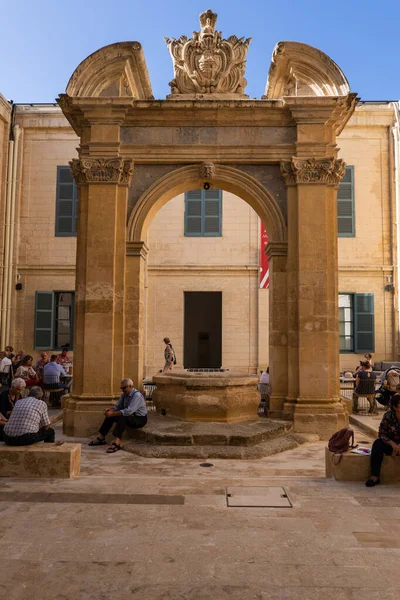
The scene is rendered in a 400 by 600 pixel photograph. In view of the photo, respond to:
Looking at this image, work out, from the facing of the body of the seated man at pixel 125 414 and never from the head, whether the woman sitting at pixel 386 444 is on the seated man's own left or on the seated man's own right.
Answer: on the seated man's own left

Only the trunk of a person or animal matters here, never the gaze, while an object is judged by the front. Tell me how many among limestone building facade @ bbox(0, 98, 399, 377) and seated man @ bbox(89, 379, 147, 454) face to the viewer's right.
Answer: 0

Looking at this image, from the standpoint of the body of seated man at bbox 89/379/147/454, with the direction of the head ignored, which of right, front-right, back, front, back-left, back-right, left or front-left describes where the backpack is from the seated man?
left

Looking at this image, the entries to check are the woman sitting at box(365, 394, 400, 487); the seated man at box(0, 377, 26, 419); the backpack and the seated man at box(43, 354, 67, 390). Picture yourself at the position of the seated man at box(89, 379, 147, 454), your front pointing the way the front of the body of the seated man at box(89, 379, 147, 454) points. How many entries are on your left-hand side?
2

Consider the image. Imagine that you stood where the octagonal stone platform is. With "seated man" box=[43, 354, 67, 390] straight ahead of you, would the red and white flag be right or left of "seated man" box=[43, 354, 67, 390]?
right

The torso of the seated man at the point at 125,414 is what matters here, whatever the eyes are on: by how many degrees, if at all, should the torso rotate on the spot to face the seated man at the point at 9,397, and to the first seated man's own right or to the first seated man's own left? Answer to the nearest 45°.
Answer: approximately 45° to the first seated man's own right

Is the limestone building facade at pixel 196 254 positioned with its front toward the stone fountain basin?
yes

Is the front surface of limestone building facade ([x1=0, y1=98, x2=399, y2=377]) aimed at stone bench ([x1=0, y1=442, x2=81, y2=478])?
yes

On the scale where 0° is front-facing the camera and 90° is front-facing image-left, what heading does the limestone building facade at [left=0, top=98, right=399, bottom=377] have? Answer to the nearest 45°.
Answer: approximately 0°

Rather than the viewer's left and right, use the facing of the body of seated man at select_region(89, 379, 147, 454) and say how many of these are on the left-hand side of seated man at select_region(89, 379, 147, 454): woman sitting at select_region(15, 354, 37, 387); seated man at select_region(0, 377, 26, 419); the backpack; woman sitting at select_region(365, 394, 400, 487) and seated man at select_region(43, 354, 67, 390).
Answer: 2

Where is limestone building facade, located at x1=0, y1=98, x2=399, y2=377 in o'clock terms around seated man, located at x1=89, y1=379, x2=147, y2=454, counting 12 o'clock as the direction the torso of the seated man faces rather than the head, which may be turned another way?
The limestone building facade is roughly at 5 o'clock from the seated man.

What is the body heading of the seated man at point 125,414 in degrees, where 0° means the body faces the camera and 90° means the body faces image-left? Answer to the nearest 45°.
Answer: approximately 45°

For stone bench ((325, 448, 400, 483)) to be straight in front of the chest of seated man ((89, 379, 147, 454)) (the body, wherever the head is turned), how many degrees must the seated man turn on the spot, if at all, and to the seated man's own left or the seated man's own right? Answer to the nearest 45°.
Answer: approximately 90° to the seated man's own left

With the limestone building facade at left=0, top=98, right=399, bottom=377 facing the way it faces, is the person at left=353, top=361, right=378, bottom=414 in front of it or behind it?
in front

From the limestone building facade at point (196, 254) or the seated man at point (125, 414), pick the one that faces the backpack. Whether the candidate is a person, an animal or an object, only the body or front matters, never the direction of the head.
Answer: the limestone building facade
